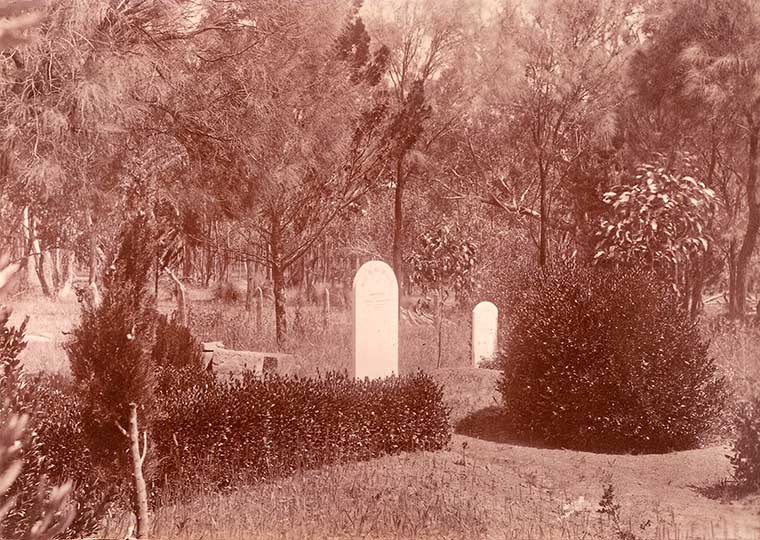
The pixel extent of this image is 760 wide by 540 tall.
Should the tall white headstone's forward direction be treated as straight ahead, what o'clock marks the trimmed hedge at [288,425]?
The trimmed hedge is roughly at 1 o'clock from the tall white headstone.

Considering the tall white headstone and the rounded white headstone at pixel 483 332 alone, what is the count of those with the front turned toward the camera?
2

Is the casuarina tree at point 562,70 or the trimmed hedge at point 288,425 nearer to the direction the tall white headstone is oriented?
the trimmed hedge

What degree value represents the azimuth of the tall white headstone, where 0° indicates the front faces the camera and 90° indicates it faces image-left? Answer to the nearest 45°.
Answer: approximately 0°

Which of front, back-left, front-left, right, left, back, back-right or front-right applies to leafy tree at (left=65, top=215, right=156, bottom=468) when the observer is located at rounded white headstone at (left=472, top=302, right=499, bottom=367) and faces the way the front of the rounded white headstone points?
front

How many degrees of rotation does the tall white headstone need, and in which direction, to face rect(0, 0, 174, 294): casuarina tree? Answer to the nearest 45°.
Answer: approximately 90° to its right

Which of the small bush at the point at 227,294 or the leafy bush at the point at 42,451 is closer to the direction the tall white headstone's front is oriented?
the leafy bush

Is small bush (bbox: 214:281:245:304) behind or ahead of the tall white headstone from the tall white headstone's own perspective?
behind

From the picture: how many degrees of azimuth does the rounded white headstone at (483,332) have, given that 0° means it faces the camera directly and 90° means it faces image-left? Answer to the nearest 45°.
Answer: approximately 0°

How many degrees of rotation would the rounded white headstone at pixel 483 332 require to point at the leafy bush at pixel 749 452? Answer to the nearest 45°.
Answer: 0° — it already faces it
